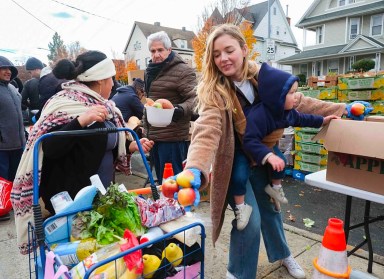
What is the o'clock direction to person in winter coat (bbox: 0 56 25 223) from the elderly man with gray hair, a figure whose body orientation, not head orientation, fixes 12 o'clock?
The person in winter coat is roughly at 2 o'clock from the elderly man with gray hair.

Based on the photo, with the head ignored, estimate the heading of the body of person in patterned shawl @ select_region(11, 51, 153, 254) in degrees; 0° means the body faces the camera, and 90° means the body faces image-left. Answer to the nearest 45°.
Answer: approximately 270°

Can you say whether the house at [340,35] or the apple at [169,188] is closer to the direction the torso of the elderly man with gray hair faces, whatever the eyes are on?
the apple

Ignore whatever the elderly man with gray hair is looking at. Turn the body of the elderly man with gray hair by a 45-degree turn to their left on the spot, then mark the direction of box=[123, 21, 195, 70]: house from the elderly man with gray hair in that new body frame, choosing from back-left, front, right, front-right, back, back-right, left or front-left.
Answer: back

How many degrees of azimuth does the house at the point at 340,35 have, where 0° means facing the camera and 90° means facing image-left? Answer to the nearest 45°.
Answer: approximately 45°

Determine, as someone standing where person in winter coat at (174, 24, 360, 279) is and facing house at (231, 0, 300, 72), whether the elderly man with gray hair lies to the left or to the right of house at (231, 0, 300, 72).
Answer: left

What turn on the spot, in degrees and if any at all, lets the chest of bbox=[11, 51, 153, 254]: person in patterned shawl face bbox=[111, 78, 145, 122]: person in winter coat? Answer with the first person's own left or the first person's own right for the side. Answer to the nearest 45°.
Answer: approximately 90° to the first person's own left

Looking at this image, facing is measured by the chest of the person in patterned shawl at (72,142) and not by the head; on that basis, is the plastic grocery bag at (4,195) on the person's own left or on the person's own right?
on the person's own left

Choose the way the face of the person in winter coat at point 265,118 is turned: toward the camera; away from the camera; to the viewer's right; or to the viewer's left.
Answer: to the viewer's right
